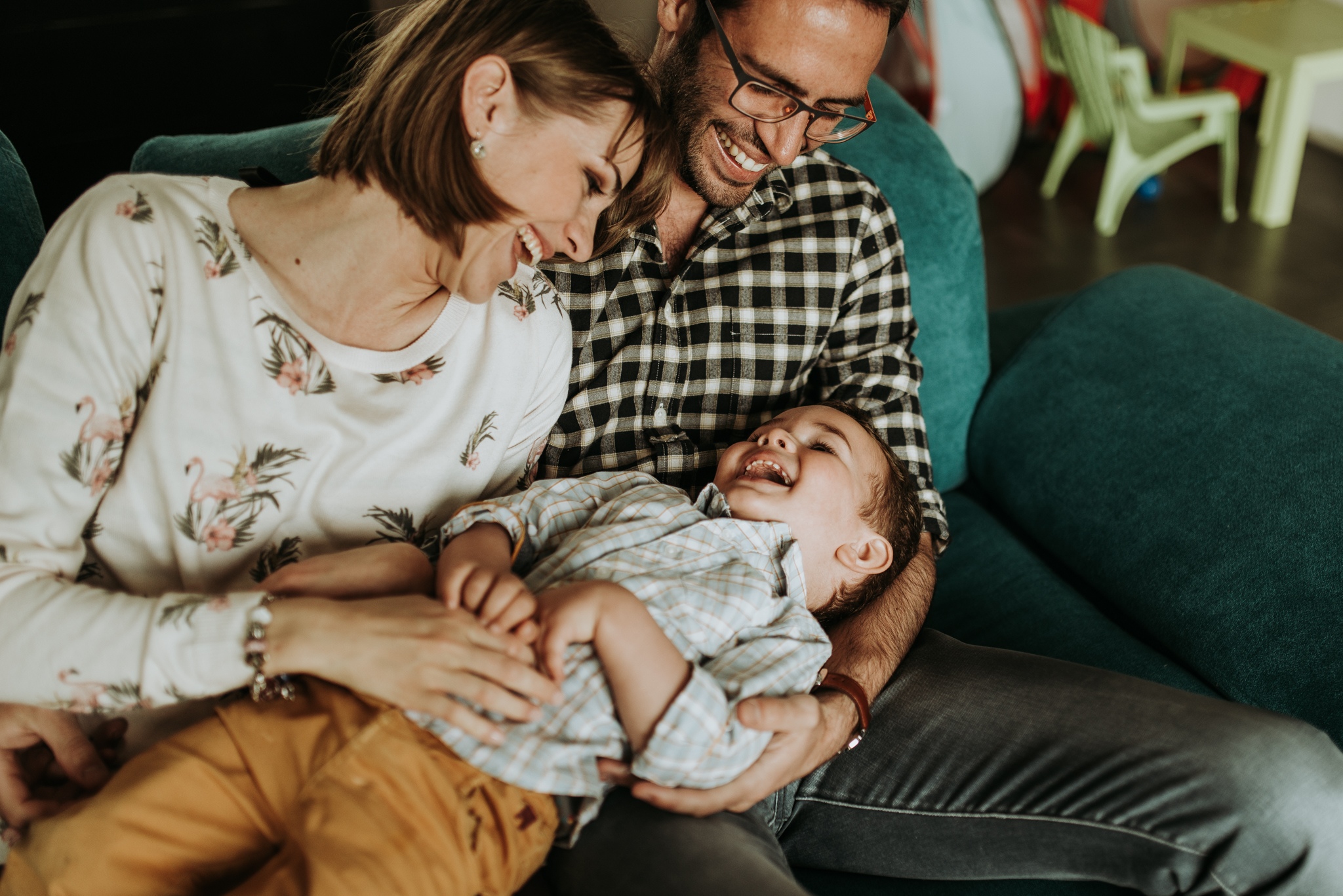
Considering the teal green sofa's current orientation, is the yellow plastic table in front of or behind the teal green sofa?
behind

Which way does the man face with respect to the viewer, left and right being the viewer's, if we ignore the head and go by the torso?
facing the viewer

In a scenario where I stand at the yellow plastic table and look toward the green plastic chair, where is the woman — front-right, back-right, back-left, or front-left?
front-left

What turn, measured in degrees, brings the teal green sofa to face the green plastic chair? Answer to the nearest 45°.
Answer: approximately 180°

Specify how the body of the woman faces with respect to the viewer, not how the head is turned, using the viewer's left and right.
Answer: facing the viewer and to the right of the viewer

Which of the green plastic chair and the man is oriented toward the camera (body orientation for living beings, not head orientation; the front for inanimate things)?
the man

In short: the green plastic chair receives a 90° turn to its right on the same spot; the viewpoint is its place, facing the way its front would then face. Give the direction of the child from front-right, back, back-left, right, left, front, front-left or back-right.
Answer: front-right

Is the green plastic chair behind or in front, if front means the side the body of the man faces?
behind

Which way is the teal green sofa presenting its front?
toward the camera
